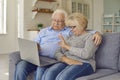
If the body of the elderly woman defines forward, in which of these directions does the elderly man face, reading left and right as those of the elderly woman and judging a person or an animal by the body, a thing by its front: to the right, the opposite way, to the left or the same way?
the same way

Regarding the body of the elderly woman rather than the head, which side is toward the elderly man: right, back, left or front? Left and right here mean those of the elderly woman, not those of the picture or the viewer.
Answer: right

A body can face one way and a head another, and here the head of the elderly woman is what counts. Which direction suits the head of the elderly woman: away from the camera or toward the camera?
toward the camera

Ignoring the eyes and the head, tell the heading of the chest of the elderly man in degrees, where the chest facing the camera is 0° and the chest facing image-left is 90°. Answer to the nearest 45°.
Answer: approximately 45°

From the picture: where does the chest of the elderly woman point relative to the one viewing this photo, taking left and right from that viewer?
facing the viewer and to the left of the viewer
